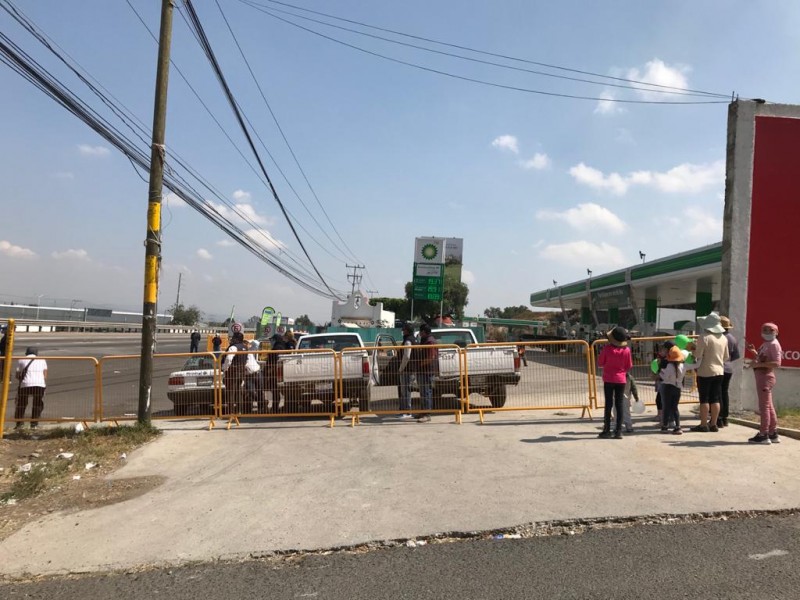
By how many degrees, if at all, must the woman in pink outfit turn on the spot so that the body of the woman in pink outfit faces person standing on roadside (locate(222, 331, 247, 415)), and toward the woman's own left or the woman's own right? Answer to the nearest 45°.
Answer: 0° — they already face them

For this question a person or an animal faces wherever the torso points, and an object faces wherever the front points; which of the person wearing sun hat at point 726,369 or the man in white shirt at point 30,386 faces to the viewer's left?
the person wearing sun hat

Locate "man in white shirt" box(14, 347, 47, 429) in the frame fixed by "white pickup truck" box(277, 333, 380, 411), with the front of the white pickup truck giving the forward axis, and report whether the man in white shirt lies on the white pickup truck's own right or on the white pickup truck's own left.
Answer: on the white pickup truck's own left

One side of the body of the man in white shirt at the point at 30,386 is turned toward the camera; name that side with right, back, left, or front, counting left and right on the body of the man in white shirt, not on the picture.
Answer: back

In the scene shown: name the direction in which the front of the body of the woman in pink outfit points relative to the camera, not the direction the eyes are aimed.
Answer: to the viewer's left

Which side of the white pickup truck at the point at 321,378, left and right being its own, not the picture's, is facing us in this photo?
back

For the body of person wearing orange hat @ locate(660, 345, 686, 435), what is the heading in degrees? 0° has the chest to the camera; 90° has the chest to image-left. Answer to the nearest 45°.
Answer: approximately 180°

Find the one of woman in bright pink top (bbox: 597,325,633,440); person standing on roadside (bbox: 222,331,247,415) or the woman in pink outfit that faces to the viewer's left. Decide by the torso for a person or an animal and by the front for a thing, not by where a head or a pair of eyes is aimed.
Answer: the woman in pink outfit

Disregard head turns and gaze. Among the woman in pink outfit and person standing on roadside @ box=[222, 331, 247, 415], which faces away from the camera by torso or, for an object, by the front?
the person standing on roadside

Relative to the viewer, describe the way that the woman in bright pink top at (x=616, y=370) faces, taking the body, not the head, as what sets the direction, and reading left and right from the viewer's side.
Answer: facing away from the viewer
